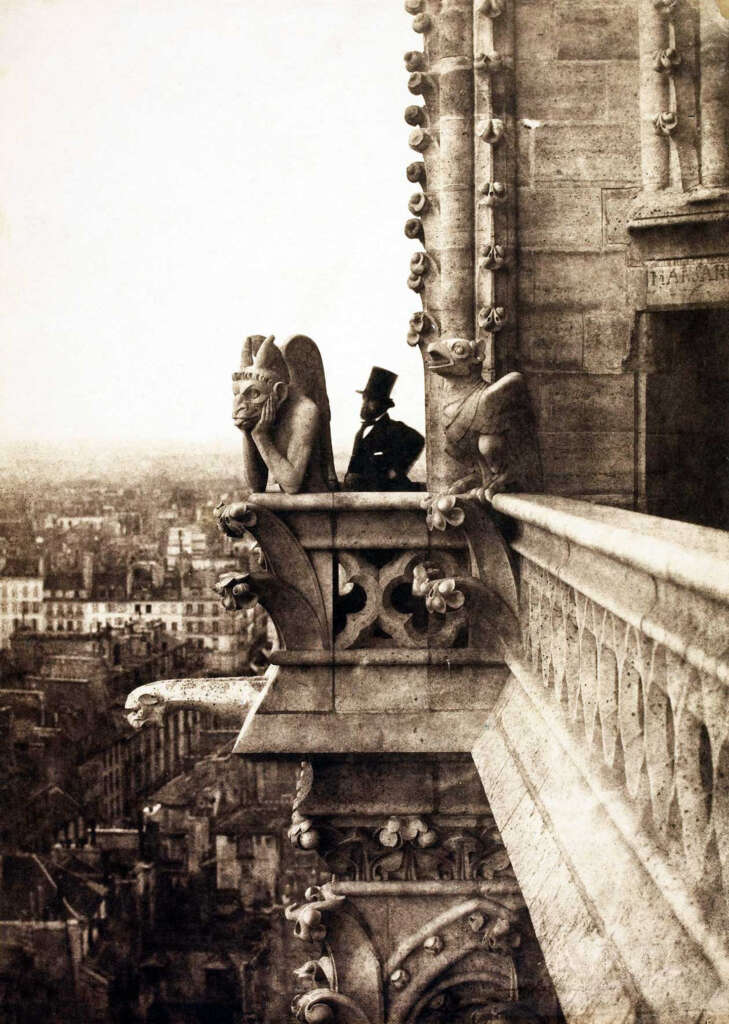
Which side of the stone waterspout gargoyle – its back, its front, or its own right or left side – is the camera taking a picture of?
left

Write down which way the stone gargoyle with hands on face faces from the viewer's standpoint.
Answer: facing the viewer and to the left of the viewer

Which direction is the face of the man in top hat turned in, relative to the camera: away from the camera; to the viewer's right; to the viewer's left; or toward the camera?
to the viewer's left

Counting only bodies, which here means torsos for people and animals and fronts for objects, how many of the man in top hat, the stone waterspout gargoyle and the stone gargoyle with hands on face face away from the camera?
0

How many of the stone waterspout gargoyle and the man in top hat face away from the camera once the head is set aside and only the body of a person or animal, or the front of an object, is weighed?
0

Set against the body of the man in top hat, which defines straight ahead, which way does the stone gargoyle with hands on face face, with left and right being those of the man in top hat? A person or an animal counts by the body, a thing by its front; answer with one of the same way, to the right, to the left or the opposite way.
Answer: the same way
